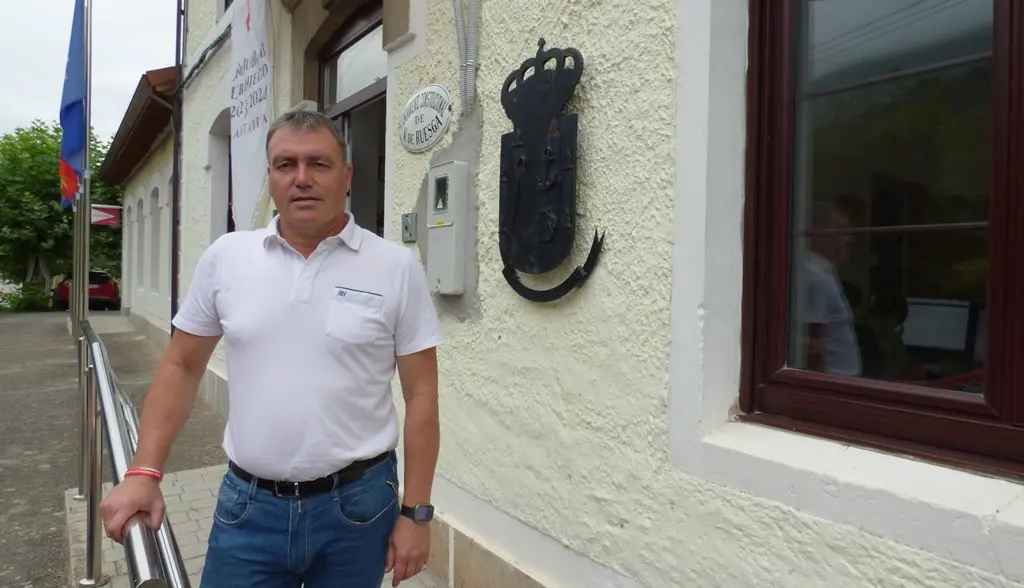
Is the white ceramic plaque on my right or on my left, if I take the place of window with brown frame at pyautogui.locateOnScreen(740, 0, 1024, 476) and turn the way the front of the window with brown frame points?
on my right

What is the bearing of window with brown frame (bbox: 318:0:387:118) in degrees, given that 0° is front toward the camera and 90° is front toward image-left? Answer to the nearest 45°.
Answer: approximately 45°

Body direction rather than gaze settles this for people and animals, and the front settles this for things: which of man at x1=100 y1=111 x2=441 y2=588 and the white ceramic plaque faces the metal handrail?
the white ceramic plaque

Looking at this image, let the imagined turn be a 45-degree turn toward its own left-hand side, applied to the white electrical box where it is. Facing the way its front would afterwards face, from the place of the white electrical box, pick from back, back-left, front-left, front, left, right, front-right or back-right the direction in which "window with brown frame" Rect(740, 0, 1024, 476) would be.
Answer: front-left

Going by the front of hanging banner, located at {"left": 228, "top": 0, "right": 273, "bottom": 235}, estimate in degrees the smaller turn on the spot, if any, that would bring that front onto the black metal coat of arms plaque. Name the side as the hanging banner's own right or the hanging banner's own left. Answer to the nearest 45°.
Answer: approximately 45° to the hanging banner's own left

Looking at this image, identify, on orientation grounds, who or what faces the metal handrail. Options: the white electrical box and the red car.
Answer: the white electrical box

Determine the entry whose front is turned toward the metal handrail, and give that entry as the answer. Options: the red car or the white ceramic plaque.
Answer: the white ceramic plaque

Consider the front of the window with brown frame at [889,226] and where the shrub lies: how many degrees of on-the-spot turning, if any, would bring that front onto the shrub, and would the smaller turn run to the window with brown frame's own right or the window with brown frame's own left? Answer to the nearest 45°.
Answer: approximately 90° to the window with brown frame's own right
